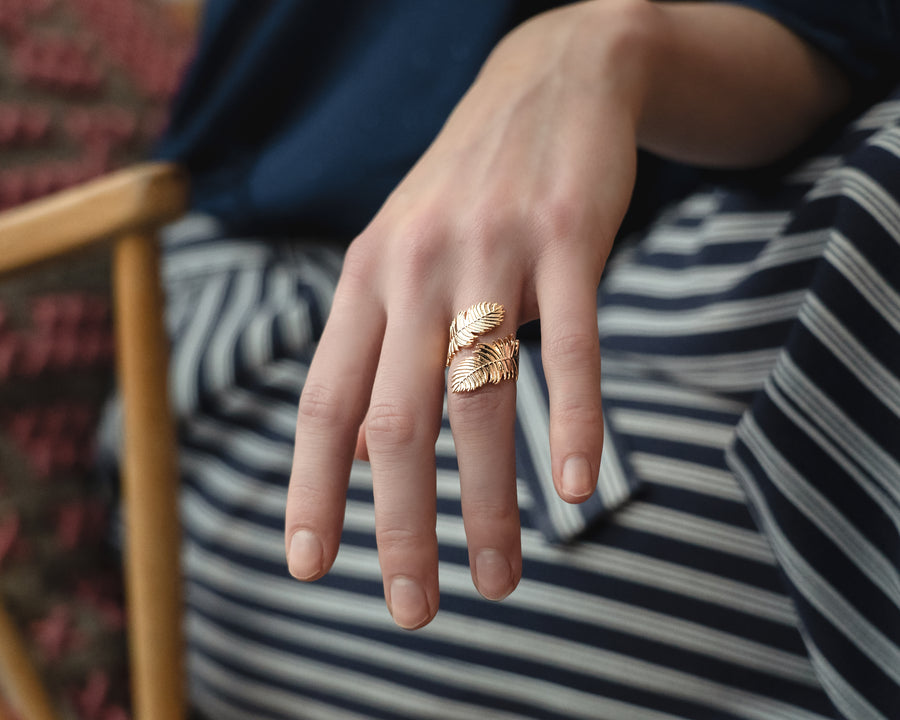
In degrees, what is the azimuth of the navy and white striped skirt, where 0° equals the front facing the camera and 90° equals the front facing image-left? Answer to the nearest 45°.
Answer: approximately 0°
